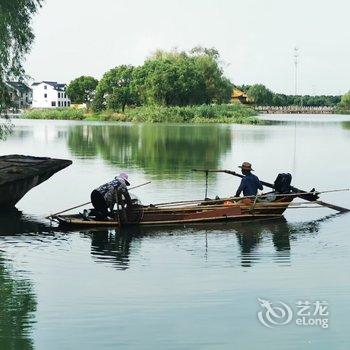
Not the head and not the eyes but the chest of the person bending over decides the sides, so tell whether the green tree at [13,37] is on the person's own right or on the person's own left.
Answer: on the person's own left

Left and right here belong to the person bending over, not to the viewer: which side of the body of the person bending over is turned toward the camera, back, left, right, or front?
right

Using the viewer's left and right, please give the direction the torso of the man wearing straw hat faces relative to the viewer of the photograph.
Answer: facing away from the viewer and to the left of the viewer

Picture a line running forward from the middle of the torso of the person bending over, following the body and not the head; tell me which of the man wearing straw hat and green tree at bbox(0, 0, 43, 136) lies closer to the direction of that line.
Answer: the man wearing straw hat

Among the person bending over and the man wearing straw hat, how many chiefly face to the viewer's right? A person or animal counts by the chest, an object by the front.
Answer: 1
